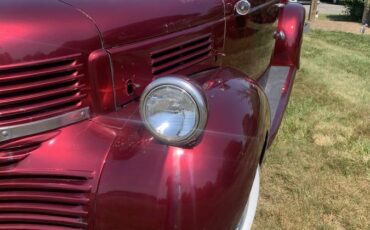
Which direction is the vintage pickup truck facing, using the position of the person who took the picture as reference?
facing the viewer and to the left of the viewer

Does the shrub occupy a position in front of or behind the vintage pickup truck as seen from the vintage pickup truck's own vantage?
behind
